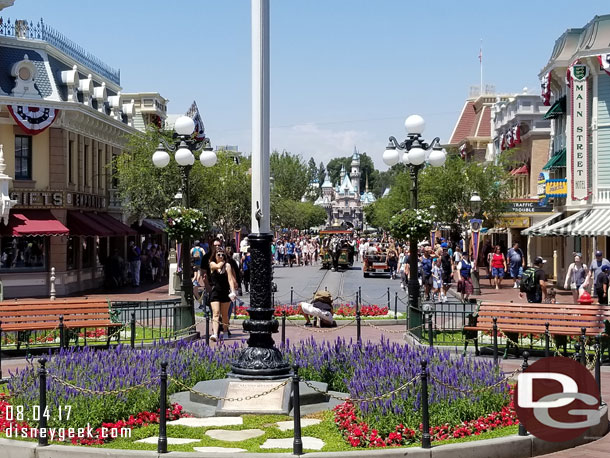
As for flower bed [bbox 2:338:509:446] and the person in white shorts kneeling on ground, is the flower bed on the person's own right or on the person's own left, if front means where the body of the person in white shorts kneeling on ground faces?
on the person's own left

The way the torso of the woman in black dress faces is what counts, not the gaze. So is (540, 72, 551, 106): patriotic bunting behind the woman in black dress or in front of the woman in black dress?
behind

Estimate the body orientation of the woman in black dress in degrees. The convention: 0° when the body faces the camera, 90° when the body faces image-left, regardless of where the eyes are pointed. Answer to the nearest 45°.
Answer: approximately 0°

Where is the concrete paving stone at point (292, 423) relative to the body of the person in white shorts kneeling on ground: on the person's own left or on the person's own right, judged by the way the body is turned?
on the person's own left

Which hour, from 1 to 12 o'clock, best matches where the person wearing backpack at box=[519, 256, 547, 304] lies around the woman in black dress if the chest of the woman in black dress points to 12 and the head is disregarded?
The person wearing backpack is roughly at 9 o'clock from the woman in black dress.

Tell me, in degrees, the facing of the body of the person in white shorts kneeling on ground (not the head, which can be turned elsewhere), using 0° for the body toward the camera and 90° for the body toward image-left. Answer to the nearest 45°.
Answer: approximately 90°

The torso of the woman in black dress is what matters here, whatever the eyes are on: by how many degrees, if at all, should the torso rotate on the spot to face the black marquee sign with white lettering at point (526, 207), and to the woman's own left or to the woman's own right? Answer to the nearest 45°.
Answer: approximately 135° to the woman's own left

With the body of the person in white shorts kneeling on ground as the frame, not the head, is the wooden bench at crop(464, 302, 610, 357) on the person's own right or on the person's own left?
on the person's own left

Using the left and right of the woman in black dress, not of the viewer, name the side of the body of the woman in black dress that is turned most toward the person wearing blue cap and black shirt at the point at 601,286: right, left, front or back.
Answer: left

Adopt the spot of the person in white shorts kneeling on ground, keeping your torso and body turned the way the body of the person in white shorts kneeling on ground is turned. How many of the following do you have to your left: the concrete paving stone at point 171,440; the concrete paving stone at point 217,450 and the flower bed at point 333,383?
3

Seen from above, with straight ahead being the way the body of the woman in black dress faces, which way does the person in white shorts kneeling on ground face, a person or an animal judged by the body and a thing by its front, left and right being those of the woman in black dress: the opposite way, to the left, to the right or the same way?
to the right
